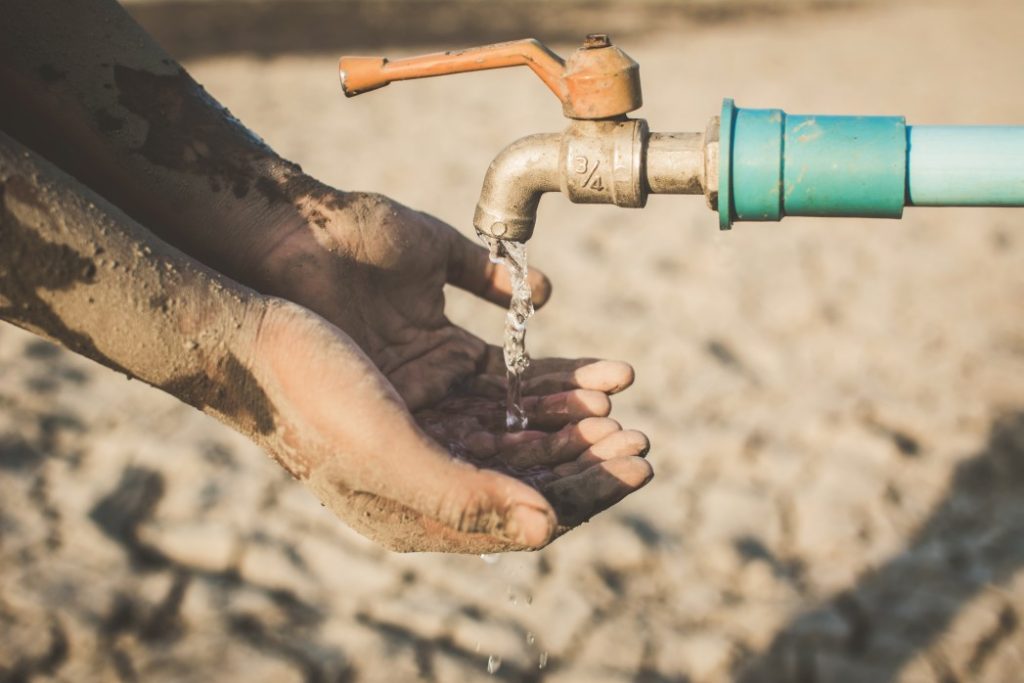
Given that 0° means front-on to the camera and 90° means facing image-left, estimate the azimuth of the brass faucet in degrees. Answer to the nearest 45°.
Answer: approximately 90°
